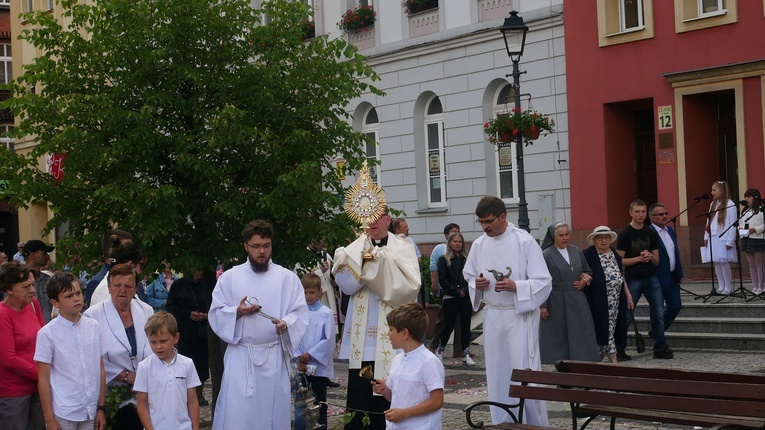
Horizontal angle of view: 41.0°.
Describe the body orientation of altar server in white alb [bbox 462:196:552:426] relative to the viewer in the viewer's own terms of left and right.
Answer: facing the viewer and to the left of the viewer

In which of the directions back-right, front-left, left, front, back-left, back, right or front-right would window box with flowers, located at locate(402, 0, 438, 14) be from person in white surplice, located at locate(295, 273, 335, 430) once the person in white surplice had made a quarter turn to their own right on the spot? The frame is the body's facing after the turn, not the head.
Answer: front-right

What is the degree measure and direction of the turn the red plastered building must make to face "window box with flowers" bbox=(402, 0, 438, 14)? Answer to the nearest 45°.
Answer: approximately 90° to its right

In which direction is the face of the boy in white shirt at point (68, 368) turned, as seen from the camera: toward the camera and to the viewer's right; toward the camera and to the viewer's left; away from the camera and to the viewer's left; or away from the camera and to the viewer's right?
toward the camera and to the viewer's right

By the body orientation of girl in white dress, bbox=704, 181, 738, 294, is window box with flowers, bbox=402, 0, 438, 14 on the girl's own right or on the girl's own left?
on the girl's own right

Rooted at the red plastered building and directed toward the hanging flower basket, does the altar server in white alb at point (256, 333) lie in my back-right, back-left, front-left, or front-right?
front-left

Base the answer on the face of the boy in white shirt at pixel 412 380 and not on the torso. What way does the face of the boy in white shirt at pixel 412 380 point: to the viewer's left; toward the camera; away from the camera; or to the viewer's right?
to the viewer's left
